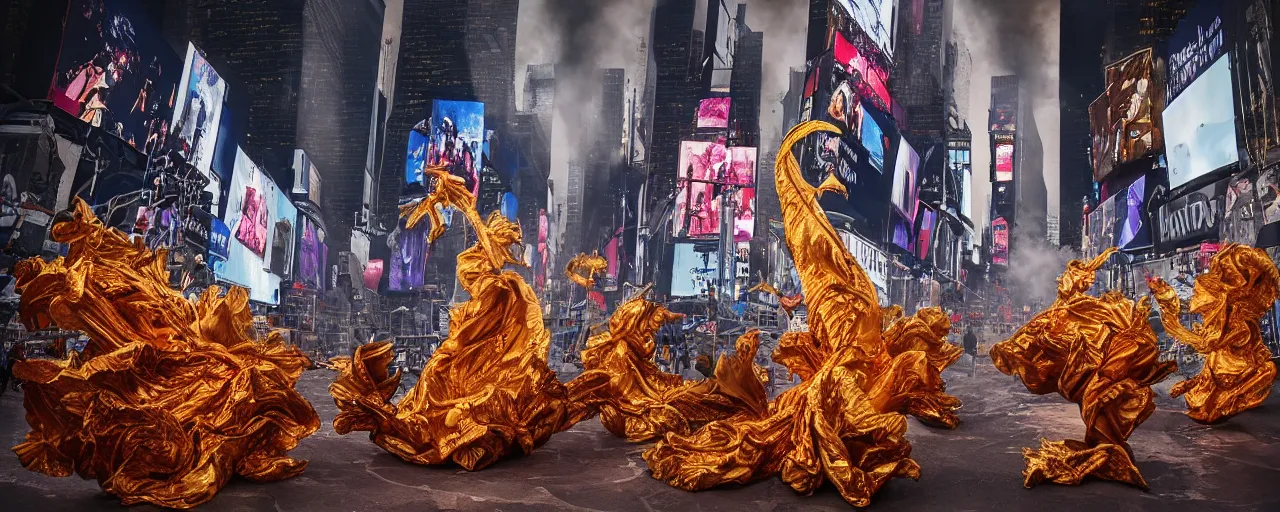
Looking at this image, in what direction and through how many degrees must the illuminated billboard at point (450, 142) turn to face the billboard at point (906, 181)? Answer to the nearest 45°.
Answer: approximately 90° to its left

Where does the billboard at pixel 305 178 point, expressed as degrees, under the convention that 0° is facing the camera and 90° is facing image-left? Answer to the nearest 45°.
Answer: approximately 315°

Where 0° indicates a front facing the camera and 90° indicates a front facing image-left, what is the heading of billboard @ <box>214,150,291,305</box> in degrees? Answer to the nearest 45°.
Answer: approximately 315°

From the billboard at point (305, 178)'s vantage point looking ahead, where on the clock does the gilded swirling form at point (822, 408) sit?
The gilded swirling form is roughly at 1 o'clock from the billboard.

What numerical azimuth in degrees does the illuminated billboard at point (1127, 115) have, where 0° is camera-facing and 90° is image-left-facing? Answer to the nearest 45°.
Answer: approximately 45°

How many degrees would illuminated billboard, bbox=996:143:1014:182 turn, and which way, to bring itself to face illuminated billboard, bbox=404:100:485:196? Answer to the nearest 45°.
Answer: approximately 45° to its right
